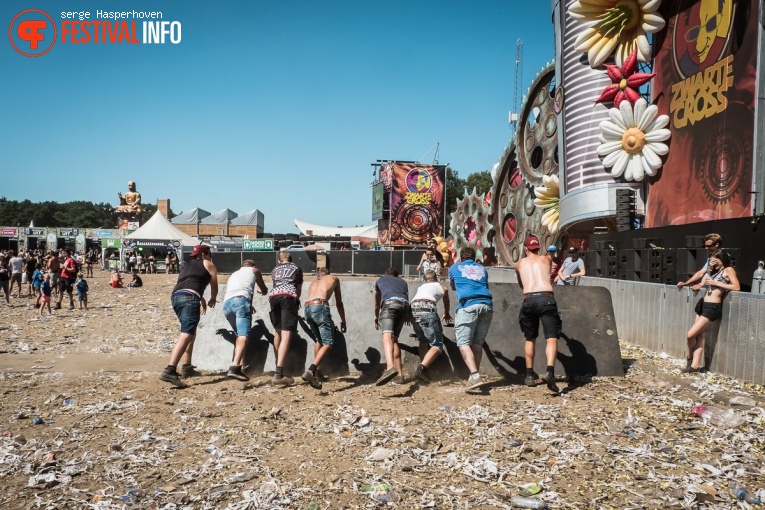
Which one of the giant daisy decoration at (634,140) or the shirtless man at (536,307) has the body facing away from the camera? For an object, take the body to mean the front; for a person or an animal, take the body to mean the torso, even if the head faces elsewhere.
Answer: the shirtless man

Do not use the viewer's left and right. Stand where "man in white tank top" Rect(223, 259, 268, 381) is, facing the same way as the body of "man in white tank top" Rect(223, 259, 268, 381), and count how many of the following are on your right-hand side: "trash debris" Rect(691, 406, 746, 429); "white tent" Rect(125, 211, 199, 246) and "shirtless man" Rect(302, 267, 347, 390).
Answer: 2

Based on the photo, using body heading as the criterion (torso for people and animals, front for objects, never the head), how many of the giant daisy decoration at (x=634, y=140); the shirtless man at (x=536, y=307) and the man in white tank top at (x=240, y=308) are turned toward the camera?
1

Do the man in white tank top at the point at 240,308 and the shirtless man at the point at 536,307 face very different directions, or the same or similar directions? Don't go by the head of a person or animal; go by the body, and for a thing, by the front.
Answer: same or similar directions

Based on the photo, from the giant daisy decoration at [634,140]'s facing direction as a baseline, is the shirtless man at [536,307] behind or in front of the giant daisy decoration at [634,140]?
in front

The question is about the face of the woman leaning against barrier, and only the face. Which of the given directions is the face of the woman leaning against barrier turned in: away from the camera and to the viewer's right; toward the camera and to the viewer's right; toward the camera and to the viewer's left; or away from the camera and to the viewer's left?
toward the camera and to the viewer's left

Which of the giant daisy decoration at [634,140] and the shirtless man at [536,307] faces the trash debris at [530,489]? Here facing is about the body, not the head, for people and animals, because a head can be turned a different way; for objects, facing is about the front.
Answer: the giant daisy decoration

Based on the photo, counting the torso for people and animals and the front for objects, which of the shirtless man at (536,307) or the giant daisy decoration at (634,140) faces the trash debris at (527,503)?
the giant daisy decoration

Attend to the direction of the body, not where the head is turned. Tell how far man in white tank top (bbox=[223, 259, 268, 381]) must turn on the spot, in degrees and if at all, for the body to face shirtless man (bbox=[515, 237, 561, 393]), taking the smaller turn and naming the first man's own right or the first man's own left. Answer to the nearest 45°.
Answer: approximately 90° to the first man's own right

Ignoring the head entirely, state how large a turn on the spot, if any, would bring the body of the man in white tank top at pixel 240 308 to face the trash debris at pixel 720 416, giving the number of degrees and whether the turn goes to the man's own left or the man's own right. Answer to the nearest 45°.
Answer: approximately 90° to the man's own right

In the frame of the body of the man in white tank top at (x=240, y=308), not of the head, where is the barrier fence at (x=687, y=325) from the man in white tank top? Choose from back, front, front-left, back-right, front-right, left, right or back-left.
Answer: front-right

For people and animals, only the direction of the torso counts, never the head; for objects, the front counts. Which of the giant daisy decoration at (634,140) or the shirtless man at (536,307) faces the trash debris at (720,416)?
the giant daisy decoration

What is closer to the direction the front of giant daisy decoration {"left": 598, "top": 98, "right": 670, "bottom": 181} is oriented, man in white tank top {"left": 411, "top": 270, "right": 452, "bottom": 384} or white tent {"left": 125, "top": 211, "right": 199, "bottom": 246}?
the man in white tank top

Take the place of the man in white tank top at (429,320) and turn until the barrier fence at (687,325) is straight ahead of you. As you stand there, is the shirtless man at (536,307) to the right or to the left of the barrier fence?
right

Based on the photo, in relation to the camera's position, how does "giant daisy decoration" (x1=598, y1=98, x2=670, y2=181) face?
facing the viewer

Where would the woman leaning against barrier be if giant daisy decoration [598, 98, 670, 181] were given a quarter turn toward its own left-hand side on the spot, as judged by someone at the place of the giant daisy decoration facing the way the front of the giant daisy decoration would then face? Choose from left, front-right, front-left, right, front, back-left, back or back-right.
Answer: right

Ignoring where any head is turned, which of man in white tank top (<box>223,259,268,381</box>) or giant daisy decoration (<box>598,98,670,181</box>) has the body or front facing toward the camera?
the giant daisy decoration

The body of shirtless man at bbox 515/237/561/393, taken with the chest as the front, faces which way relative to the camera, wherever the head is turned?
away from the camera

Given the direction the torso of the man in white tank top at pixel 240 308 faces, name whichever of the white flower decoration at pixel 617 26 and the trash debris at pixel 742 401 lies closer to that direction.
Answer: the white flower decoration

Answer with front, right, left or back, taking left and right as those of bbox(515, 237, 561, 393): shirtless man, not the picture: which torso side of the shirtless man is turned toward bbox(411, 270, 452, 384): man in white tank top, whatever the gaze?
left

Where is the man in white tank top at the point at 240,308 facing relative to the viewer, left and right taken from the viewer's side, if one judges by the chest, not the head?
facing away from the viewer and to the right of the viewer
